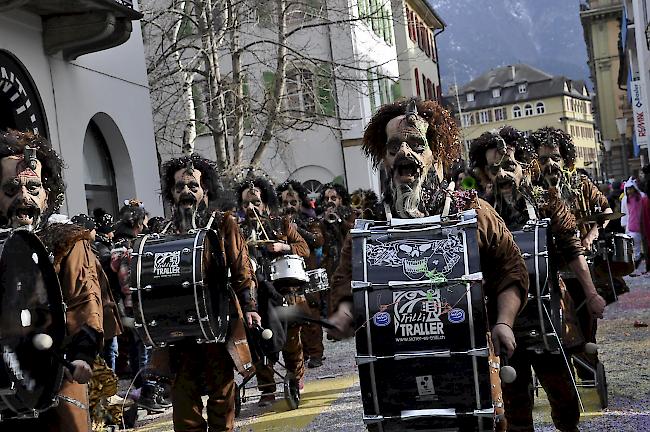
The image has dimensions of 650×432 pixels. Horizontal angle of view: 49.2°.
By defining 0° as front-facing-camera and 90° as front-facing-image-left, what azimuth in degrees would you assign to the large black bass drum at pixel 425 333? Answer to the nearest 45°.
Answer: approximately 0°

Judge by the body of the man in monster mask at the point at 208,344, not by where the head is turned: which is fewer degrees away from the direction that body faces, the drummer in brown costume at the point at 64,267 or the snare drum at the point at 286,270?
the drummer in brown costume

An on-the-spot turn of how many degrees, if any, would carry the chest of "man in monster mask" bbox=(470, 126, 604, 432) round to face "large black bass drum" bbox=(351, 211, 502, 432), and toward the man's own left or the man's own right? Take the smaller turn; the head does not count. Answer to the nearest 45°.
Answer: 0° — they already face it

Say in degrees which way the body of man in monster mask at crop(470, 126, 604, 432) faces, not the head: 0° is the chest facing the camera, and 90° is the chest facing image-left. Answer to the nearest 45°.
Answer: approximately 0°

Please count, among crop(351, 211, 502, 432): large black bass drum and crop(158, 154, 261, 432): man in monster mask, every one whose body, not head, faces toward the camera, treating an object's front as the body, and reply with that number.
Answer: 2

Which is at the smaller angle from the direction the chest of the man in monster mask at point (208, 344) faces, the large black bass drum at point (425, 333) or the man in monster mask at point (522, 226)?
the large black bass drum

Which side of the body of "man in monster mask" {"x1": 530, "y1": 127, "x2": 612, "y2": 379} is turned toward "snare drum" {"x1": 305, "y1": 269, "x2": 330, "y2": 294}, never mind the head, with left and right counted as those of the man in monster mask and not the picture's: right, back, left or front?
right

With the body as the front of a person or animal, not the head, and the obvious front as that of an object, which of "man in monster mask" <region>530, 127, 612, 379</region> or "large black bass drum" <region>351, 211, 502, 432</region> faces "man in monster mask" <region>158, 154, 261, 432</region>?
"man in monster mask" <region>530, 127, 612, 379</region>

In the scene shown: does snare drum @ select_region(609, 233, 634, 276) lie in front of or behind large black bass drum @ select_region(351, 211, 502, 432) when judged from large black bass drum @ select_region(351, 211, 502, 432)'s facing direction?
behind
